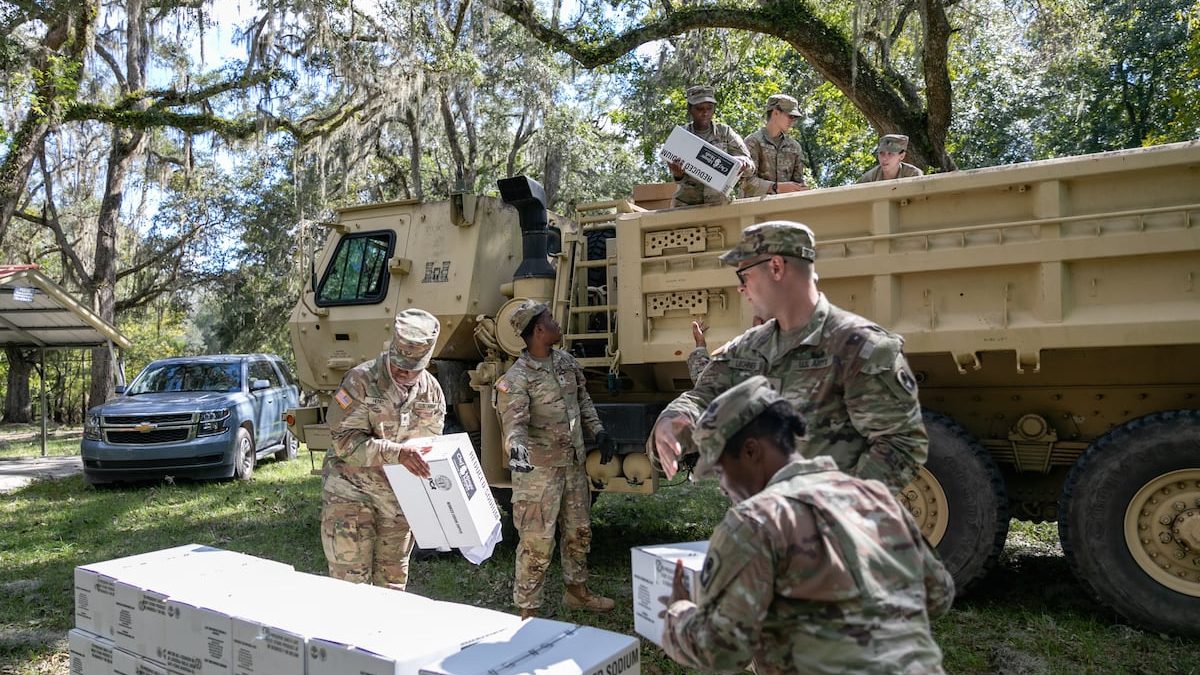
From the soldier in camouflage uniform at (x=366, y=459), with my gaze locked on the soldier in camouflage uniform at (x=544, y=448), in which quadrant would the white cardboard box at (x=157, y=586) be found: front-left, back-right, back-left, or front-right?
back-right

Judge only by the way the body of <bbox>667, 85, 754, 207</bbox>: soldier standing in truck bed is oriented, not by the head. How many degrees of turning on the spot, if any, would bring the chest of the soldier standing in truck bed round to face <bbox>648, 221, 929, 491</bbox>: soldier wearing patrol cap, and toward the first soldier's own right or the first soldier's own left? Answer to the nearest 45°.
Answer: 0° — they already face them

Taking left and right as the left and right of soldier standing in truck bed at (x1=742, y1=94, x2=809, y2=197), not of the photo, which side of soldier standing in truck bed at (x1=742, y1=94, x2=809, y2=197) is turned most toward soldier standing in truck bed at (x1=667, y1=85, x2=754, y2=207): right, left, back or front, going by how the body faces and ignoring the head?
right

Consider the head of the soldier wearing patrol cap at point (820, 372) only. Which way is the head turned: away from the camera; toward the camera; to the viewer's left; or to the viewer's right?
to the viewer's left

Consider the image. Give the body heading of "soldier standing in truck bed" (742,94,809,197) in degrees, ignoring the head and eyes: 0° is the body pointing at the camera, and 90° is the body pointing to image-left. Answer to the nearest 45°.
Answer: approximately 315°

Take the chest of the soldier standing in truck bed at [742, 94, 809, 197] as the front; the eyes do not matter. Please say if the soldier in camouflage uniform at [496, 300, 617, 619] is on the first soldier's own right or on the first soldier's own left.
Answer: on the first soldier's own right

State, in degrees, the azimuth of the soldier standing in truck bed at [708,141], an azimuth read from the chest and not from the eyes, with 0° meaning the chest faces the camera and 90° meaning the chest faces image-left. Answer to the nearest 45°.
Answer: approximately 0°

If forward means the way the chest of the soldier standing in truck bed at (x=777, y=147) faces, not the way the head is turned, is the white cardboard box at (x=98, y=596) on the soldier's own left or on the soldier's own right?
on the soldier's own right

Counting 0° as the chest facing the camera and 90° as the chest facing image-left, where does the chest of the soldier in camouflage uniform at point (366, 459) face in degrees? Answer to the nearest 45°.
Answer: approximately 315°

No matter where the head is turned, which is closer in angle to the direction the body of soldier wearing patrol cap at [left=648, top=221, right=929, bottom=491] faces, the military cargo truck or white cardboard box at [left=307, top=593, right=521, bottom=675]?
the white cardboard box
